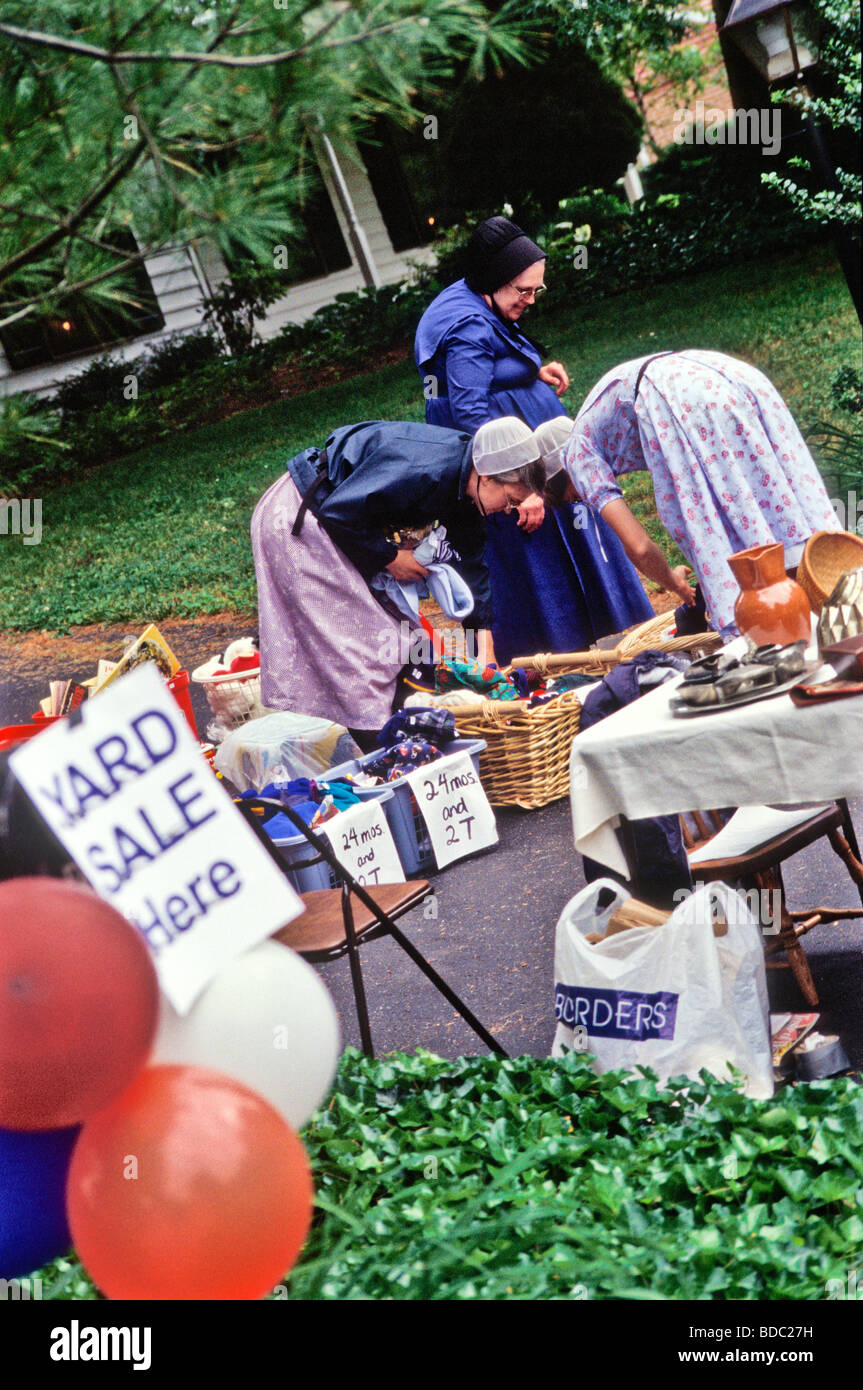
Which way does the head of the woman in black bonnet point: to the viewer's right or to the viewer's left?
to the viewer's right

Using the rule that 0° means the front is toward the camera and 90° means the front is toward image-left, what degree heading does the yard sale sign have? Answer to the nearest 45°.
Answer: approximately 0°

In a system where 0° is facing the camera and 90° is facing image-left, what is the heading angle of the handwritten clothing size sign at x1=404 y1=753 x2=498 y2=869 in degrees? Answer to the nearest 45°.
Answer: approximately 0°

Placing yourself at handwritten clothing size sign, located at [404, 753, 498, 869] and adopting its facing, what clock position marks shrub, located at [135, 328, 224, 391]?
The shrub is roughly at 6 o'clock from the handwritten clothing size sign.

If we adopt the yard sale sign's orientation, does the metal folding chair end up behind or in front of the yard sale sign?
behind

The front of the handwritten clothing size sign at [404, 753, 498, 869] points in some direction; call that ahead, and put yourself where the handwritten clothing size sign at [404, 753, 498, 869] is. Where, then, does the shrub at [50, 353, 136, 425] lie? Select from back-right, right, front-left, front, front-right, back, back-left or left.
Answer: back
